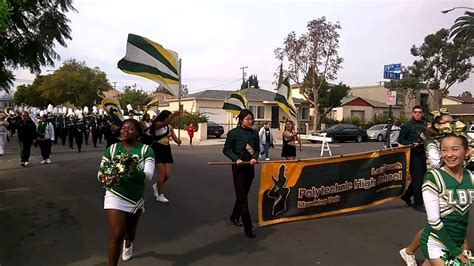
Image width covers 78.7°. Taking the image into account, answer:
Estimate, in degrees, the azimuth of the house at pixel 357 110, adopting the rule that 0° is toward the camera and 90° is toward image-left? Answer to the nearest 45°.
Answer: approximately 45°

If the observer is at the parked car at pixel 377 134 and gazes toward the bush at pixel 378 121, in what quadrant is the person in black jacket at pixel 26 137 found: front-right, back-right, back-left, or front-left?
back-left

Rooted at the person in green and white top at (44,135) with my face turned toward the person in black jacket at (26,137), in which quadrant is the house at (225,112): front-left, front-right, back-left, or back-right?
back-right

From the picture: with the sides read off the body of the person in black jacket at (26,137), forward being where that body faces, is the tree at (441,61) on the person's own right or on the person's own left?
on the person's own left

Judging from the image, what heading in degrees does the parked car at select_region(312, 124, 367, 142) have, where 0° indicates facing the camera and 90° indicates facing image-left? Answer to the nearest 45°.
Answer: approximately 90°

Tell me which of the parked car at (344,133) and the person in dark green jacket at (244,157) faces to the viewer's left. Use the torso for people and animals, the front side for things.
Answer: the parked car

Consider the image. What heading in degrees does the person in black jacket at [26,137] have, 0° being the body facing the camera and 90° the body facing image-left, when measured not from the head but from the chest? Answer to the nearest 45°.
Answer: approximately 0°
